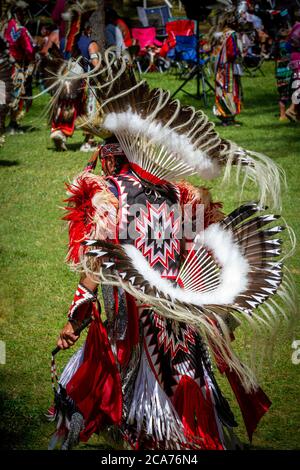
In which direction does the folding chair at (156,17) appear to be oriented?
toward the camera

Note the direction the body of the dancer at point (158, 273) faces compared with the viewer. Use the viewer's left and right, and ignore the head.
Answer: facing away from the viewer and to the left of the viewer

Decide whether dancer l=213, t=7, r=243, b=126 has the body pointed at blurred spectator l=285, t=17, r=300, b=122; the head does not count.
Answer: no

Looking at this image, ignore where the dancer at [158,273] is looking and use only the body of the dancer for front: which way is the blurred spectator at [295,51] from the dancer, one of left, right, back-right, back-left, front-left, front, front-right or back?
front-right

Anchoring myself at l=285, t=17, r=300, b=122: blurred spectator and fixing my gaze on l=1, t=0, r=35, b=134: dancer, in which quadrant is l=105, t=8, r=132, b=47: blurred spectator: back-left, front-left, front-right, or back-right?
front-right

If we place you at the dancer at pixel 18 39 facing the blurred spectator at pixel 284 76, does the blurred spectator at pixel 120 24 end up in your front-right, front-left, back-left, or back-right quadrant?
front-left

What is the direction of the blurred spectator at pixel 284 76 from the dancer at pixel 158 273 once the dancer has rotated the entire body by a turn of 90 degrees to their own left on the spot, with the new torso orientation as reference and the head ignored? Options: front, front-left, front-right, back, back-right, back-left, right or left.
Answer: back-right

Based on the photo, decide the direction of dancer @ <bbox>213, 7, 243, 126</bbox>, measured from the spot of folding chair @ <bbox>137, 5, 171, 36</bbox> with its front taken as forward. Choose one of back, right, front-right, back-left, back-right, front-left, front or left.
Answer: front

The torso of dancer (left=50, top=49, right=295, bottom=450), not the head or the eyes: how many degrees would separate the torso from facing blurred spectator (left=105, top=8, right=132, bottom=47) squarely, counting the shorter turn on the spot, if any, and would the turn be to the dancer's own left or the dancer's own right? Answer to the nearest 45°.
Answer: approximately 45° to the dancer's own right
